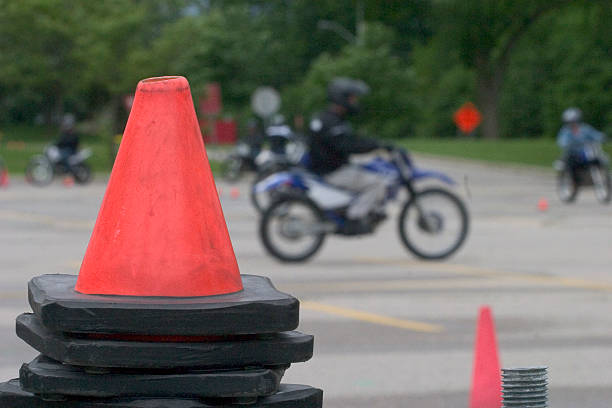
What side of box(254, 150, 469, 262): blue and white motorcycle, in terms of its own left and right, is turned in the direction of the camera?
right

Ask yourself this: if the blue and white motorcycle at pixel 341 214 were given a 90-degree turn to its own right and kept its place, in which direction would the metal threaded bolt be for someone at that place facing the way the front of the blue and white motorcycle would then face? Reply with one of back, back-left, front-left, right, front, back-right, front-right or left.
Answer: front

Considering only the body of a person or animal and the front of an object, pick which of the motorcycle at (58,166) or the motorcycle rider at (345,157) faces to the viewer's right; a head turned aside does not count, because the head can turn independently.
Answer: the motorcycle rider

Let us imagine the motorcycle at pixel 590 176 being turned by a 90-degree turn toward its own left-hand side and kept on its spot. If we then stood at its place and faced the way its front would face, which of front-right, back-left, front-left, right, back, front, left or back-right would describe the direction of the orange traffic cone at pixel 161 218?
back-right

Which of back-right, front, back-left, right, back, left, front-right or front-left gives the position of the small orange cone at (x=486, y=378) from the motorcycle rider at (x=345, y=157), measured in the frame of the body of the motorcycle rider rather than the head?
right

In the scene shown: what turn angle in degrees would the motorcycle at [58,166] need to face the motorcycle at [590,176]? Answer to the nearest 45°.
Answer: approximately 135° to its left

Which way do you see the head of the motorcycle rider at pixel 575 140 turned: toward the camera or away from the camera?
toward the camera

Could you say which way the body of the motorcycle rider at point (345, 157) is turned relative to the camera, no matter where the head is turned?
to the viewer's right
